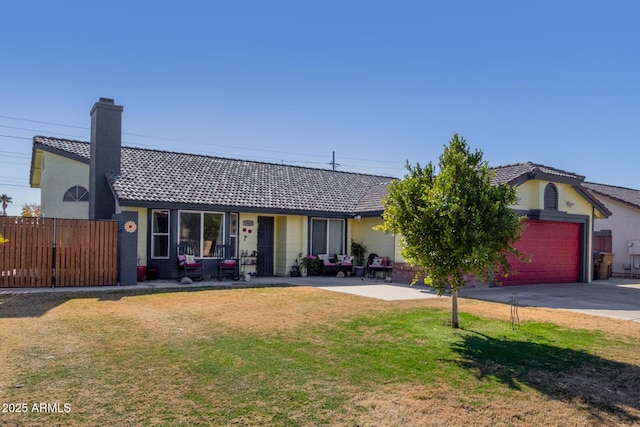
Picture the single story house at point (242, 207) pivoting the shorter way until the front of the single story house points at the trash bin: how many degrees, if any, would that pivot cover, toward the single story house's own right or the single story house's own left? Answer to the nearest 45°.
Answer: approximately 90° to the single story house's own left

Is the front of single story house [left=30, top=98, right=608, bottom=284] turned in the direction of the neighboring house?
no

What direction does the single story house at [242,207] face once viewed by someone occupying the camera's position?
facing the viewer

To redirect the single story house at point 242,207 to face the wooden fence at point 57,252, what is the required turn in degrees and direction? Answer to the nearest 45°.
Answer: approximately 45° to its right

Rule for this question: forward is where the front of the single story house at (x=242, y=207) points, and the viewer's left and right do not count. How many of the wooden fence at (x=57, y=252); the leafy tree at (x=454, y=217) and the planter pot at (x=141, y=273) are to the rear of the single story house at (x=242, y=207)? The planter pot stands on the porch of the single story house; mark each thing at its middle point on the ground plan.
0
